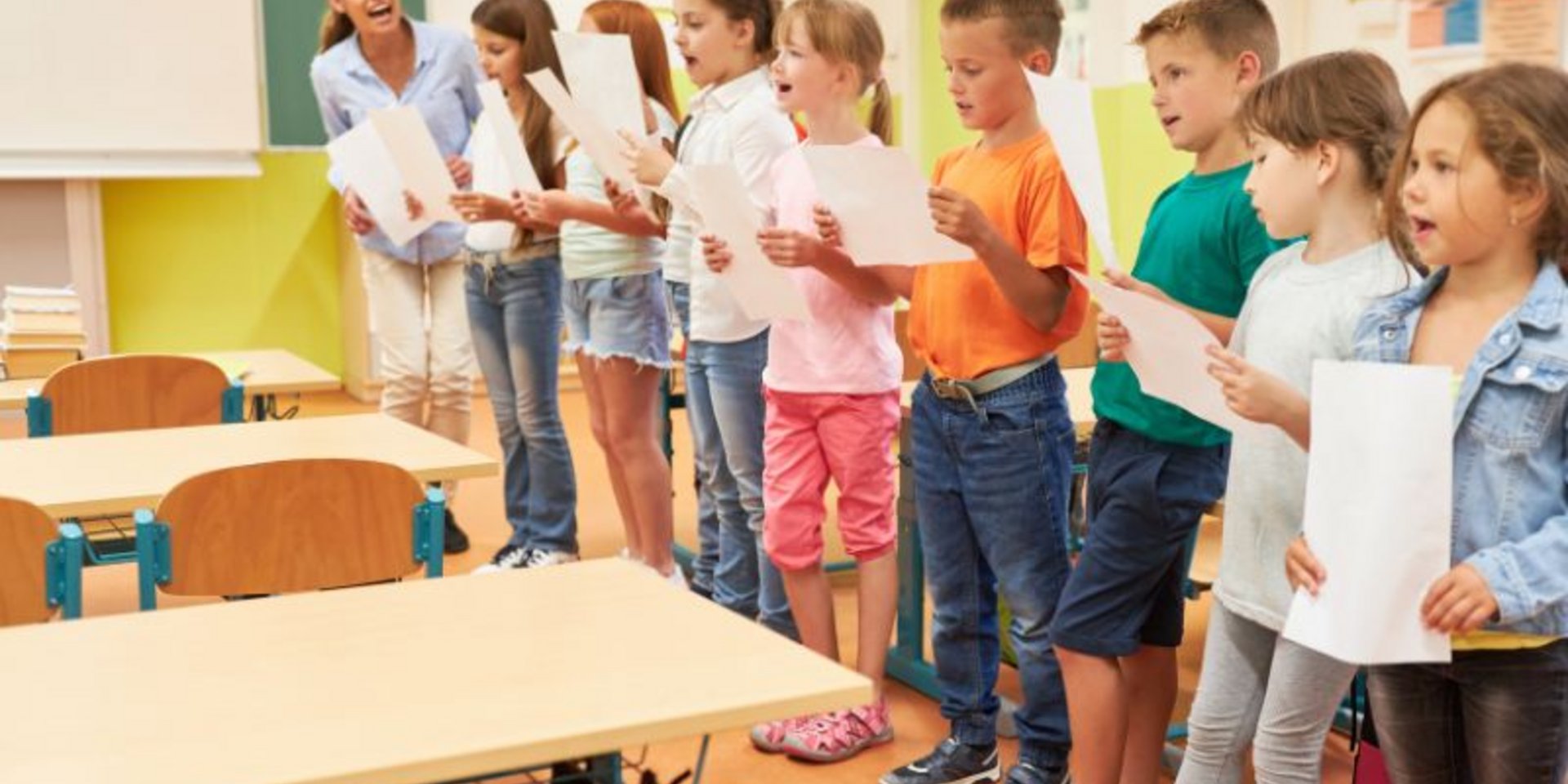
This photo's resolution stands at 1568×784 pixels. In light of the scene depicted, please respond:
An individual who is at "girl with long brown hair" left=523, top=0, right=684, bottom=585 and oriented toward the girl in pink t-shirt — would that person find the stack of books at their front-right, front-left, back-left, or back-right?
back-right

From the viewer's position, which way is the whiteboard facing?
facing the viewer

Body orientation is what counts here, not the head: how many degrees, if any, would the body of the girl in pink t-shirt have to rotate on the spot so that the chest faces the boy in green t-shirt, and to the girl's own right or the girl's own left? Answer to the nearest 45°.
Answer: approximately 90° to the girl's own left

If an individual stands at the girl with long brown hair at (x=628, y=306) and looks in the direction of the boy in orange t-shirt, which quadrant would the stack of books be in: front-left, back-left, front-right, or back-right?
back-right

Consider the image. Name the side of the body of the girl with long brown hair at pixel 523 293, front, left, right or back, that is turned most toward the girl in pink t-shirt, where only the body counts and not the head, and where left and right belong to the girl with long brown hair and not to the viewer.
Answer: left

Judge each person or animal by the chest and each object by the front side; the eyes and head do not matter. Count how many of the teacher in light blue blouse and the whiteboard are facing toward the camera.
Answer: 2

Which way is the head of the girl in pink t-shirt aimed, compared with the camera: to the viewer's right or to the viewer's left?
to the viewer's left

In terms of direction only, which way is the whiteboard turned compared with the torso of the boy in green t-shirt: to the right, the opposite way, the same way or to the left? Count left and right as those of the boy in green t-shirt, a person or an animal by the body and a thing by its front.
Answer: to the left
